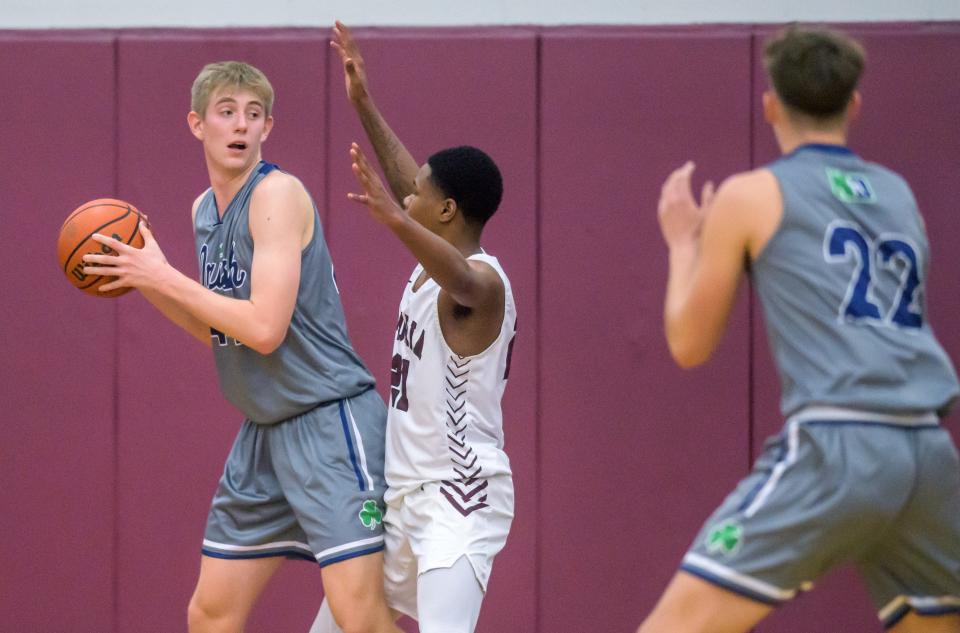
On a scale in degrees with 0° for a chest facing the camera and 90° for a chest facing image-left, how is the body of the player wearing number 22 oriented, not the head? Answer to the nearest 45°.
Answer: approximately 135°
